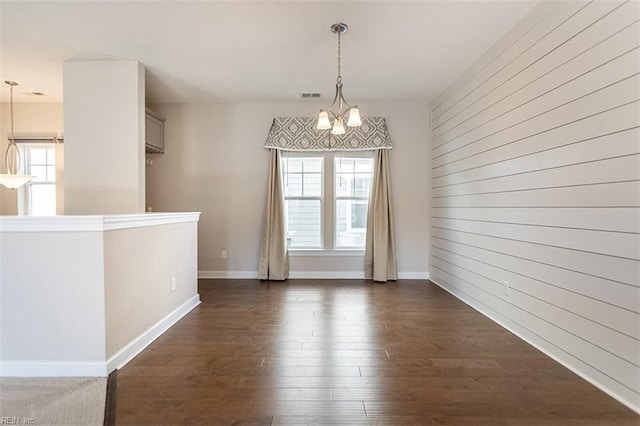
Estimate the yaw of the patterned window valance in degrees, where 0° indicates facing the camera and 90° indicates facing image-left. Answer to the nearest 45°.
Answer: approximately 0°

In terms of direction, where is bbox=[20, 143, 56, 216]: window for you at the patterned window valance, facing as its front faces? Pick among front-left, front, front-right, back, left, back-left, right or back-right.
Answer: right

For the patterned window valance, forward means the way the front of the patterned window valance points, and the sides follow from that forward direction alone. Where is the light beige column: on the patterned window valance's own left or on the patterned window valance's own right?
on the patterned window valance's own right

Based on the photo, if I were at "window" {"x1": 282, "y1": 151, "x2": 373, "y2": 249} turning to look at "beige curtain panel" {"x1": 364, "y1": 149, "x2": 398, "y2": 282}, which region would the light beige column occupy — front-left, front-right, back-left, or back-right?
back-right
